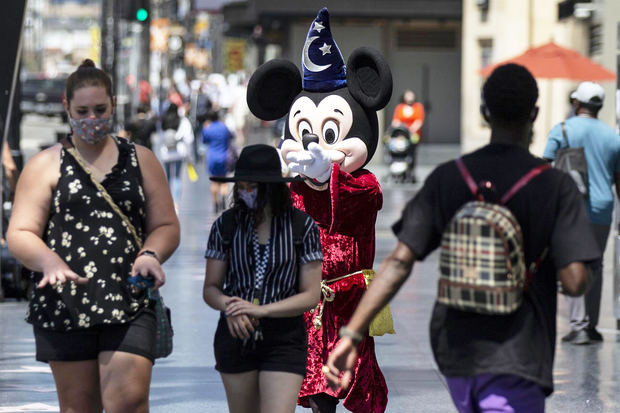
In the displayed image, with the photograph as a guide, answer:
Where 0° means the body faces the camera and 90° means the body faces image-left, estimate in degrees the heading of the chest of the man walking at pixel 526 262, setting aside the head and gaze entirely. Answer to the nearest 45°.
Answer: approximately 180°

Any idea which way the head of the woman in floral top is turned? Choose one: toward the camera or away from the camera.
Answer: toward the camera

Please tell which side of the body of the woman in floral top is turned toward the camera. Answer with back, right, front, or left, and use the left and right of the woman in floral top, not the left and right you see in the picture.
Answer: front

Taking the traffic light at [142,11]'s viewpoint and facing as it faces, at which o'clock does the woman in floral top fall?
The woman in floral top is roughly at 12 o'clock from the traffic light.

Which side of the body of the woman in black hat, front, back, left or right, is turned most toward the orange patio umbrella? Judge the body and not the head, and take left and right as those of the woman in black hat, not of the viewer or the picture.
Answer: back

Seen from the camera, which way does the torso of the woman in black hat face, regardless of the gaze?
toward the camera

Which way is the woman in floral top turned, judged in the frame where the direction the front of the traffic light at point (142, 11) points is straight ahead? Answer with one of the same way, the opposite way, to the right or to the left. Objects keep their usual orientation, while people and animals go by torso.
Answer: the same way

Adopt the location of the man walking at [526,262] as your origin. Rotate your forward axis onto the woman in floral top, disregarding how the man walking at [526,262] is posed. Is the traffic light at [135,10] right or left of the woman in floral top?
right

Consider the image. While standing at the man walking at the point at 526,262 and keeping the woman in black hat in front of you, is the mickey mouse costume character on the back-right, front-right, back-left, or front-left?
front-right

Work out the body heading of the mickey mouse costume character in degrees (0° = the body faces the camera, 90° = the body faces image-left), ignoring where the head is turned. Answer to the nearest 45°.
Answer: approximately 45°

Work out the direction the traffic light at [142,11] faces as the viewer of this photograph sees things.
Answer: facing the viewer

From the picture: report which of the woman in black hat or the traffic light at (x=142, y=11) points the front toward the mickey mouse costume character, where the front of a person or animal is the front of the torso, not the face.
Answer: the traffic light

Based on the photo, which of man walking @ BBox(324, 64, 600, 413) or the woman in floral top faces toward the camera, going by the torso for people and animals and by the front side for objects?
the woman in floral top

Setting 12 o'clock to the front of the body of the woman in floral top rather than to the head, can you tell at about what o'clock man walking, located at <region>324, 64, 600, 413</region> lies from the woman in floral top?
The man walking is roughly at 10 o'clock from the woman in floral top.

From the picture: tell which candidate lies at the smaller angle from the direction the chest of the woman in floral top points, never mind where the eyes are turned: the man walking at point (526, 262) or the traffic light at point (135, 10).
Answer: the man walking
